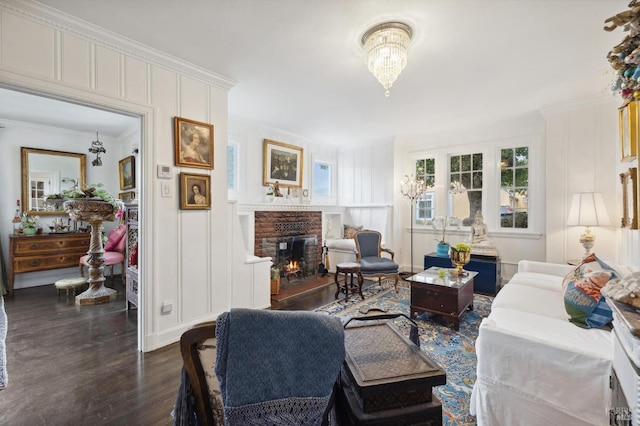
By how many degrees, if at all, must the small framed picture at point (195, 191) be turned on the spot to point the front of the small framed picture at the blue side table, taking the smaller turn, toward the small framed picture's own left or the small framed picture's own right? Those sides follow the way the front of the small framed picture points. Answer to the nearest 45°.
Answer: approximately 45° to the small framed picture's own left

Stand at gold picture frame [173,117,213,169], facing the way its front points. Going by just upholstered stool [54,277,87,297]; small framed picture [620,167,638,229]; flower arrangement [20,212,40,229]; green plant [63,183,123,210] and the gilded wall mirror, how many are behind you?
4

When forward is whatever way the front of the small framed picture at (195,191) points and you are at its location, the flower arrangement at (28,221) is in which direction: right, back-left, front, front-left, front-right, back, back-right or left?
back

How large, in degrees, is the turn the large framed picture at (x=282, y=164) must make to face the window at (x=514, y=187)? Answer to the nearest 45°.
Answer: approximately 45° to its left

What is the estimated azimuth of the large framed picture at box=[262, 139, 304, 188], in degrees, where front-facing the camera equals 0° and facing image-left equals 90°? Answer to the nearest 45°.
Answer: approximately 315°

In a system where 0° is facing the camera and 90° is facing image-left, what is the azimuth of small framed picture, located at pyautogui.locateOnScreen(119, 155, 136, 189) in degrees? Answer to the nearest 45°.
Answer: approximately 45°

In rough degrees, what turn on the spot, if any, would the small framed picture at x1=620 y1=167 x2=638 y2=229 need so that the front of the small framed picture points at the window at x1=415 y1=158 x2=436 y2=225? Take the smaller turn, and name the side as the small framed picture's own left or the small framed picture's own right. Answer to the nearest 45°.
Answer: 0° — it already faces it

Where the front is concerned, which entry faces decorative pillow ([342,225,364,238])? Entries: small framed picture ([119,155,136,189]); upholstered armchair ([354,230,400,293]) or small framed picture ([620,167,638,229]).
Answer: small framed picture ([620,167,638,229])

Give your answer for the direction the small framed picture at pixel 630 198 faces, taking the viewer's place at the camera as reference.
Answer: facing to the left of the viewer
